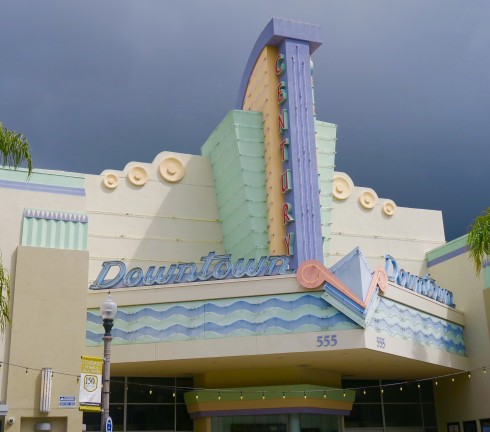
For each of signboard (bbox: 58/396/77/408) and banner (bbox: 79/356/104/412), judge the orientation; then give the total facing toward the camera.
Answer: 2

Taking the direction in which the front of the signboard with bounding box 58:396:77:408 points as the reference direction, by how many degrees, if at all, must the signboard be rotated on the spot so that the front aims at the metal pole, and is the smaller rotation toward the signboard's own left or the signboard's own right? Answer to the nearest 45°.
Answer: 0° — it already faces it

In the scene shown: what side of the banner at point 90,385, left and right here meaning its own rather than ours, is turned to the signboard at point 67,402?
back

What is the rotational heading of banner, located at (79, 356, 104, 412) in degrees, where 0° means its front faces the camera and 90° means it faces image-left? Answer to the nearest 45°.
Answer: approximately 0°

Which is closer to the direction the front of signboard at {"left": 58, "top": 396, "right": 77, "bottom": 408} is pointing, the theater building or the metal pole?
the metal pole

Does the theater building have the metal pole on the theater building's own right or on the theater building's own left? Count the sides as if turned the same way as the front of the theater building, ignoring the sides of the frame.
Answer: on the theater building's own right

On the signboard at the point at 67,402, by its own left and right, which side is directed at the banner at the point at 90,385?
front
